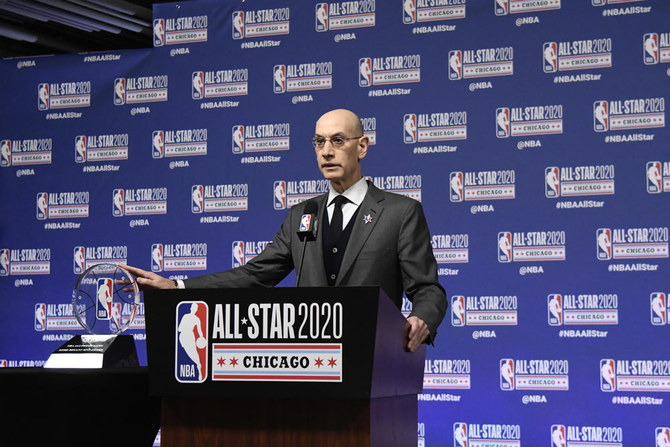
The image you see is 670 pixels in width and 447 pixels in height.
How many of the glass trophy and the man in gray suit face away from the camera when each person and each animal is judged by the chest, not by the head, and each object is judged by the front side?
0

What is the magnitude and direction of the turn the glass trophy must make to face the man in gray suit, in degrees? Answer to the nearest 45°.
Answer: approximately 135° to its left

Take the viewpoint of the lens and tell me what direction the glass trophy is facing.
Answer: facing the viewer and to the left of the viewer

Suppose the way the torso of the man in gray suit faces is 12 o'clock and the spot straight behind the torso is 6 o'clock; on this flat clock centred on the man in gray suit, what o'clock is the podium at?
The podium is roughly at 11 o'clock from the man in gray suit.

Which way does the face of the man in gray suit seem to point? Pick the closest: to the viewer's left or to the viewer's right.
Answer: to the viewer's left

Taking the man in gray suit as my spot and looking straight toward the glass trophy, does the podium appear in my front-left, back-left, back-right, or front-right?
front-left

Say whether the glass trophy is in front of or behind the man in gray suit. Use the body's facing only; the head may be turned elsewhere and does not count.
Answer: in front

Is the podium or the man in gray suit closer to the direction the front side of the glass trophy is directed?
the podium

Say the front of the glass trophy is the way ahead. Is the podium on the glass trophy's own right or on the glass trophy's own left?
on the glass trophy's own left
